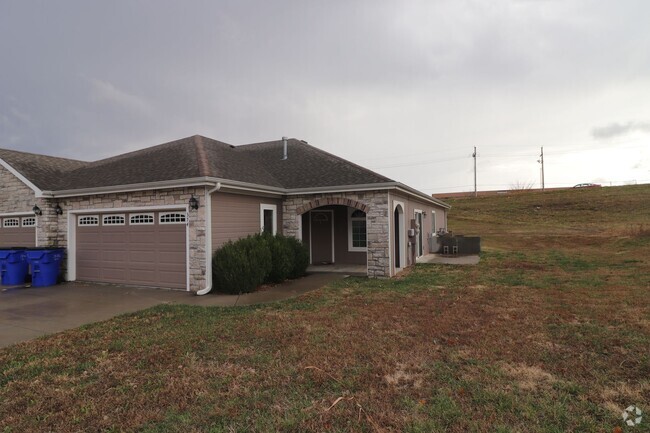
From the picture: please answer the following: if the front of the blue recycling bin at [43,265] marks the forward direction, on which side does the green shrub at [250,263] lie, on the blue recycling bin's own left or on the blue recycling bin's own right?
on the blue recycling bin's own left

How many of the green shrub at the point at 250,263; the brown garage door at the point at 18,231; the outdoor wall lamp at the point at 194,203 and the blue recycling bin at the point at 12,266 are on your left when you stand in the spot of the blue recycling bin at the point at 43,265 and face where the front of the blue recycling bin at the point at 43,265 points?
2

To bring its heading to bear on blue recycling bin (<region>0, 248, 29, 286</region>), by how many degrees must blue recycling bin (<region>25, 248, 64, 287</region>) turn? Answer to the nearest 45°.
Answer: approximately 90° to its right

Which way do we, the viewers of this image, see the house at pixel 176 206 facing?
facing the viewer and to the left of the viewer

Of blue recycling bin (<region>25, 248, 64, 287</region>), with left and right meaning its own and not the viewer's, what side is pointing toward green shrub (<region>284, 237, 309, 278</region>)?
left
